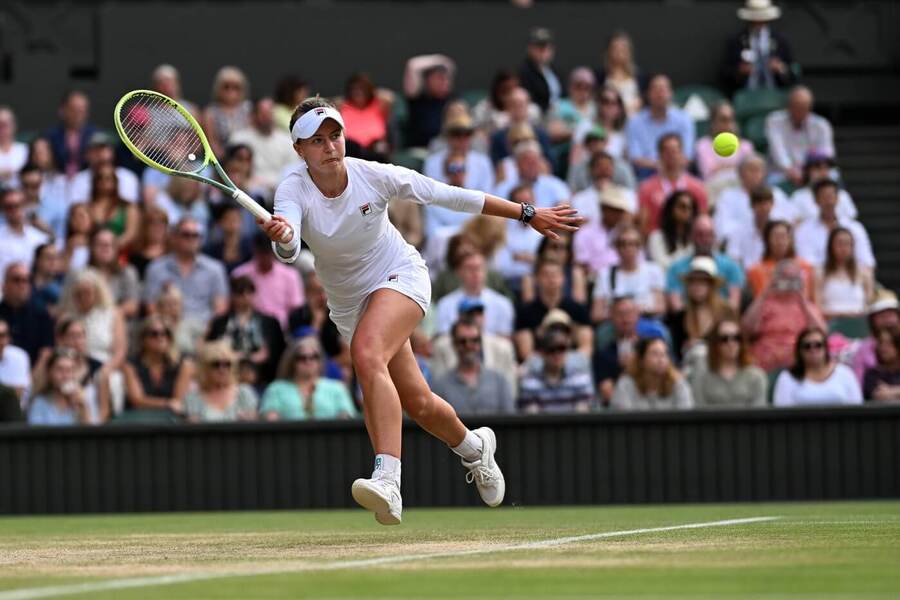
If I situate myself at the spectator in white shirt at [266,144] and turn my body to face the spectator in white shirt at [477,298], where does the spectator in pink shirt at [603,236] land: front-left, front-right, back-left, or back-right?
front-left

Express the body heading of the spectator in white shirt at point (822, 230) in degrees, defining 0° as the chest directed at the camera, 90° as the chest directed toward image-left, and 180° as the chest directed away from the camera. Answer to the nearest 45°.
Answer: approximately 0°

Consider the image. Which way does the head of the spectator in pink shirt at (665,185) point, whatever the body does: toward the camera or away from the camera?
toward the camera

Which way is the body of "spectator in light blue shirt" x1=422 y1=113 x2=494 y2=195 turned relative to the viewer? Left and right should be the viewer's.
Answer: facing the viewer

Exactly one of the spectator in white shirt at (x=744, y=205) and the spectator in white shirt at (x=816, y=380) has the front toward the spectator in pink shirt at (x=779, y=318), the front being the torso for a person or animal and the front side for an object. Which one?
the spectator in white shirt at (x=744, y=205)

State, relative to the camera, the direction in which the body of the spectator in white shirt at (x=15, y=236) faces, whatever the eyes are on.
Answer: toward the camera

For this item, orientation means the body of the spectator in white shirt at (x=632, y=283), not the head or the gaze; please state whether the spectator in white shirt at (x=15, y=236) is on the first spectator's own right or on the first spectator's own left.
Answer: on the first spectator's own right

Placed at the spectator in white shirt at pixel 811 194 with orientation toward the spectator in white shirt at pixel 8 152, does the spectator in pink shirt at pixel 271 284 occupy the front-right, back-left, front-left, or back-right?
front-left

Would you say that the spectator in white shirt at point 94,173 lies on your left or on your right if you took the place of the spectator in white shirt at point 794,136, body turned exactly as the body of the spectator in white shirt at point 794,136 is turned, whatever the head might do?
on your right

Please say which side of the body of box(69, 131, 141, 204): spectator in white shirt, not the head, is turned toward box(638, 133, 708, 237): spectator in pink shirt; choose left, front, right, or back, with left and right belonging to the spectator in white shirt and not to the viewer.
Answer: left

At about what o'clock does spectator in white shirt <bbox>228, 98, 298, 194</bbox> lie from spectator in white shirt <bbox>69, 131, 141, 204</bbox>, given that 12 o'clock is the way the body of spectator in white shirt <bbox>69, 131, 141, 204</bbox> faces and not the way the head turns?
spectator in white shirt <bbox>228, 98, 298, 194</bbox> is roughly at 9 o'clock from spectator in white shirt <bbox>69, 131, 141, 204</bbox>.

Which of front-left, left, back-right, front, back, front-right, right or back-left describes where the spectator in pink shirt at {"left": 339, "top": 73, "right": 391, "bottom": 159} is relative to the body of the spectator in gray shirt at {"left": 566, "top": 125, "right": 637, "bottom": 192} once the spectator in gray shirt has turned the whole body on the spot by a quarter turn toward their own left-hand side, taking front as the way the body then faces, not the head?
back

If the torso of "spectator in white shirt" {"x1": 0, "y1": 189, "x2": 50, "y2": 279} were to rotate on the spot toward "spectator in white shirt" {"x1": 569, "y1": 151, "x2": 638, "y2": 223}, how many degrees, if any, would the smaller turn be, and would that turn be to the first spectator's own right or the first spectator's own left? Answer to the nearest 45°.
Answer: approximately 90° to the first spectator's own left

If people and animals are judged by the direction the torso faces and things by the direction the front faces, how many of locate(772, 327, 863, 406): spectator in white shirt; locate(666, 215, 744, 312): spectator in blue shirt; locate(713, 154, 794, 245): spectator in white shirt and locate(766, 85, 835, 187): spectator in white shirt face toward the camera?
4

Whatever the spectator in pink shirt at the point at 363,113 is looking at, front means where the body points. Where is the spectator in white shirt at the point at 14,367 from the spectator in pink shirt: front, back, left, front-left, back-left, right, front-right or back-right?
front-right
